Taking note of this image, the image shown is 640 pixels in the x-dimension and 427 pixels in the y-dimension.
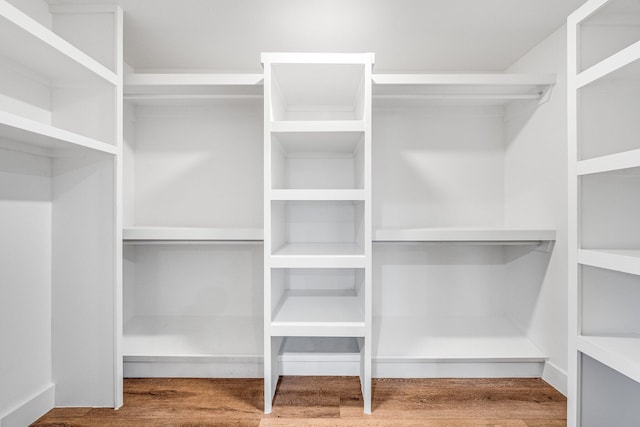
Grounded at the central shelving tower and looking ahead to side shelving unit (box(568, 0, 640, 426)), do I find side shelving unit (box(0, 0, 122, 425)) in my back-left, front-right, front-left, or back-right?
back-right

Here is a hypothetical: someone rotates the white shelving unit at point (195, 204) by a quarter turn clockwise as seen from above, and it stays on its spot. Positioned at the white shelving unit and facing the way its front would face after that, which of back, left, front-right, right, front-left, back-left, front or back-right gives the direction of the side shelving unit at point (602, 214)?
back-left

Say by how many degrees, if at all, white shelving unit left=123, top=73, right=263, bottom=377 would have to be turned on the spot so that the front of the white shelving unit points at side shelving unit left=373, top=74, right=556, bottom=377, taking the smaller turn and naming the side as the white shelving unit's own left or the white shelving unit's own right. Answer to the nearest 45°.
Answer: approximately 90° to the white shelving unit's own left

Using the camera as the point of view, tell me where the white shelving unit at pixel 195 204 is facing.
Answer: facing the viewer

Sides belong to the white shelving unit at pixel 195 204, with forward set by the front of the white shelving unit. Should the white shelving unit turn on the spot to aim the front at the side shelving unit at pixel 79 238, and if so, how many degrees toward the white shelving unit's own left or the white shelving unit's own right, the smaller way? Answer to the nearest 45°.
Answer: approximately 45° to the white shelving unit's own right

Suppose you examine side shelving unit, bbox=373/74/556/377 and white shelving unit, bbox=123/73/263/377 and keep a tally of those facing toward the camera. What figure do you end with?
2

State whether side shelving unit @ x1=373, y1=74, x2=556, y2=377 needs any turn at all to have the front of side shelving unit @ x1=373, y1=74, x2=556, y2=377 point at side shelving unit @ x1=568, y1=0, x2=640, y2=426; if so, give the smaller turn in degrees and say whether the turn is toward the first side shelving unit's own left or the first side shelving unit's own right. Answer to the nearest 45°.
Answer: approximately 45° to the first side shelving unit's own left

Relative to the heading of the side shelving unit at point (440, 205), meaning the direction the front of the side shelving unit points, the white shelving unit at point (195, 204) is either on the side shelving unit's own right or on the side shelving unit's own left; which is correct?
on the side shelving unit's own right

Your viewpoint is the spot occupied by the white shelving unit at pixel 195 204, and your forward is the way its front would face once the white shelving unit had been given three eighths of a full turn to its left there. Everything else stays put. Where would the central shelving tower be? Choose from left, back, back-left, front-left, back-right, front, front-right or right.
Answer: right

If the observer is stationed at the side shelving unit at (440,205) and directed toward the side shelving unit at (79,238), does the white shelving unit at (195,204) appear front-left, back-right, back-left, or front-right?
front-right

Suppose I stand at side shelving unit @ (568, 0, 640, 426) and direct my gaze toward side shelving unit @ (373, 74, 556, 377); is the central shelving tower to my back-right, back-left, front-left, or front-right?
front-left

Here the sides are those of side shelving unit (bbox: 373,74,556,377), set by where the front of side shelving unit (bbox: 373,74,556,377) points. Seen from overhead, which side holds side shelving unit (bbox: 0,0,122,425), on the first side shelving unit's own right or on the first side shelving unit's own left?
on the first side shelving unit's own right
